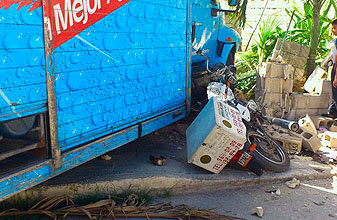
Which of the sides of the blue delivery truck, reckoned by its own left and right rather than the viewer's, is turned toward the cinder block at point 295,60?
front

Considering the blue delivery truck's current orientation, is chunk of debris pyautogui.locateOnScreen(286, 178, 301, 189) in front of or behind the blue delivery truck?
in front

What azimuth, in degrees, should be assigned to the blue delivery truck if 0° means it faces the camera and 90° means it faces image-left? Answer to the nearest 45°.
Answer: approximately 225°

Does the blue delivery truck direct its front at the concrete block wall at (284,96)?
yes

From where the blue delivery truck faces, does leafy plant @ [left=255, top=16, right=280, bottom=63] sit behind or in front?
in front

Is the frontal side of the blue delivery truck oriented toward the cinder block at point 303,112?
yes

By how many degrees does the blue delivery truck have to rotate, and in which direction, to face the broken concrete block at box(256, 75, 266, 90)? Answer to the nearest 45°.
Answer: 0° — it already faces it

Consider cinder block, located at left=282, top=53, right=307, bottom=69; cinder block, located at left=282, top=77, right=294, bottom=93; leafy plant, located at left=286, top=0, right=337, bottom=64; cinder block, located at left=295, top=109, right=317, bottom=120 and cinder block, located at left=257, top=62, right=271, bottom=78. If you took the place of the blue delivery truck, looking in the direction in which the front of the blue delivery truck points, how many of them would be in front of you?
5

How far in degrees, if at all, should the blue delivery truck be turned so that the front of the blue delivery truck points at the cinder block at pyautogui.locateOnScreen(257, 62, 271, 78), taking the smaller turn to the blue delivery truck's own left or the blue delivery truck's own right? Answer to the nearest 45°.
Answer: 0° — it already faces it

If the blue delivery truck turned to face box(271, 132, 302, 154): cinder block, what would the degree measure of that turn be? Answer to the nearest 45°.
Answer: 0° — it already faces it

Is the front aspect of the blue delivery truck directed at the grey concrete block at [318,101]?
yes
